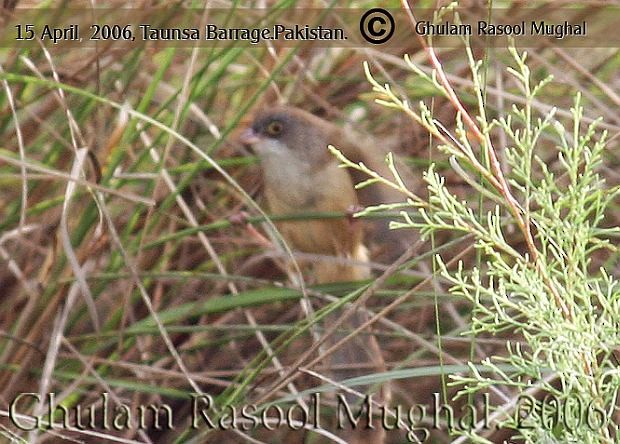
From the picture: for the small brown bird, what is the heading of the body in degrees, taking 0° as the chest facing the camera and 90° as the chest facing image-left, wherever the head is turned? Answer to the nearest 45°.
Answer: approximately 45°
